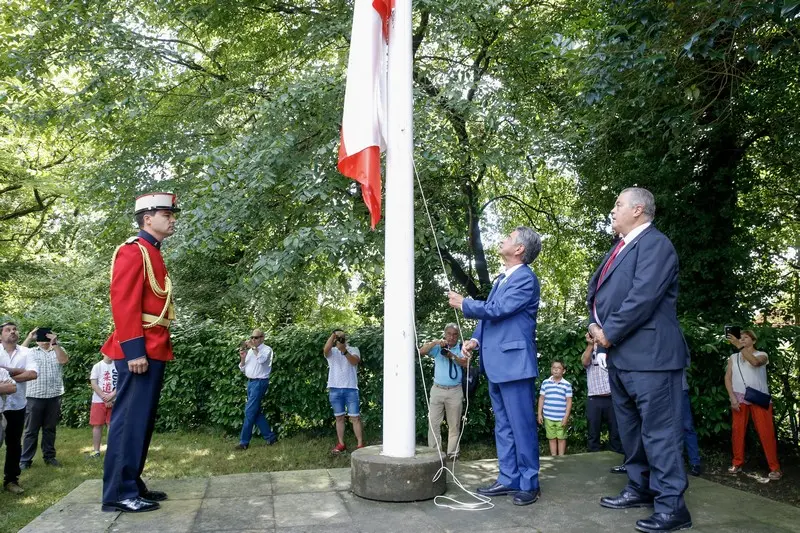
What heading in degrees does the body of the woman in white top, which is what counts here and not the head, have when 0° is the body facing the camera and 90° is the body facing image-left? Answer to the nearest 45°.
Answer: approximately 45°

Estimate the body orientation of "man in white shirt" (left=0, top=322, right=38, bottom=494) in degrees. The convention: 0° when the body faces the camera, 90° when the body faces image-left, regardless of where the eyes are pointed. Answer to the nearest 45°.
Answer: approximately 315°

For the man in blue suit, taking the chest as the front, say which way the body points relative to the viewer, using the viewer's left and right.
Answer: facing to the left of the viewer

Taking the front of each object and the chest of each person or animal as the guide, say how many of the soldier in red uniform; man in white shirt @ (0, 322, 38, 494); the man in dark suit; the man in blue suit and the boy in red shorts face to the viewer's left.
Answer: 2

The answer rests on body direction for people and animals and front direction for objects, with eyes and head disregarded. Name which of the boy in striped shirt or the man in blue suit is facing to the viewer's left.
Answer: the man in blue suit

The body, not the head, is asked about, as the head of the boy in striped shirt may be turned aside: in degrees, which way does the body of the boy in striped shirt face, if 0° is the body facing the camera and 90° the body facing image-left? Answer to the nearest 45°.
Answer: approximately 0°

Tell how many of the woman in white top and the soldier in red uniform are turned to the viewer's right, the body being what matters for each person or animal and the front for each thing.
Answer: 1

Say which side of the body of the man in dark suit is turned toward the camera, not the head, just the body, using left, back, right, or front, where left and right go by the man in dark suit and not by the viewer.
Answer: left

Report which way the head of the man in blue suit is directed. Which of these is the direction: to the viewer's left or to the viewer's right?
to the viewer's left

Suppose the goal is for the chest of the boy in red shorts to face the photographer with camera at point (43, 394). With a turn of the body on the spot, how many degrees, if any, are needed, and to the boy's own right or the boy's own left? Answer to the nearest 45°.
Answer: approximately 45° to the boy's own right
